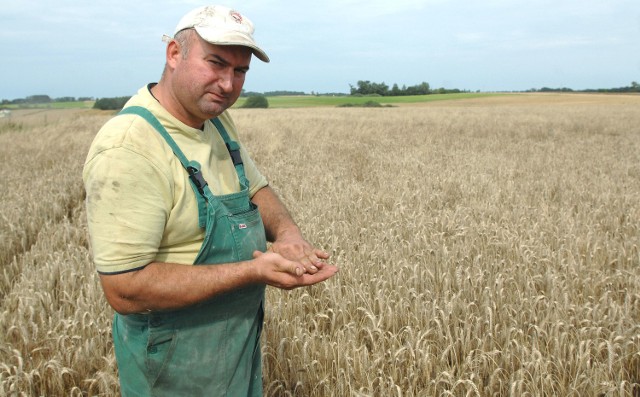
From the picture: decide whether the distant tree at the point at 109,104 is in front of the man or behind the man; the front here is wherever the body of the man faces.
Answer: behind

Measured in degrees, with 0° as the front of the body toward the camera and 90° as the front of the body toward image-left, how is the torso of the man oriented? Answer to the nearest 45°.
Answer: approximately 315°
